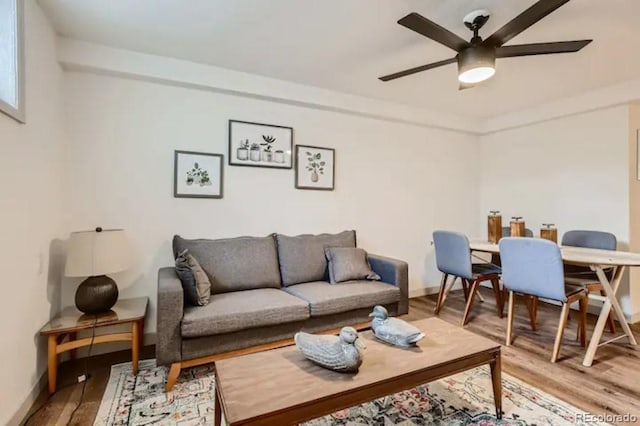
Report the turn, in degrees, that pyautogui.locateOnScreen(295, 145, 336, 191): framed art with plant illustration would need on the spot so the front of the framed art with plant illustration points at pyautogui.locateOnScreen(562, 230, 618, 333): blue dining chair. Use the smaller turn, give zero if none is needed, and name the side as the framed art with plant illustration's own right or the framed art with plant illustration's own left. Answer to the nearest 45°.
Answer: approximately 45° to the framed art with plant illustration's own left

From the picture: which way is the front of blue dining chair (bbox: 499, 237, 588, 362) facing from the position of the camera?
facing away from the viewer and to the right of the viewer

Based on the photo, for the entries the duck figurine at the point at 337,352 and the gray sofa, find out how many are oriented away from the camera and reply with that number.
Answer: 0

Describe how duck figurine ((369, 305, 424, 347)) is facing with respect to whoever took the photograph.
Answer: facing away from the viewer and to the left of the viewer

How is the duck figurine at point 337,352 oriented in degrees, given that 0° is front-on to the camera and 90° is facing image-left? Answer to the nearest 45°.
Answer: approximately 315°

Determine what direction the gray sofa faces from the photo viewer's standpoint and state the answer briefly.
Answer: facing the viewer and to the right of the viewer

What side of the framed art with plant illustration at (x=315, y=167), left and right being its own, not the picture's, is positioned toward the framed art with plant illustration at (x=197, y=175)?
right

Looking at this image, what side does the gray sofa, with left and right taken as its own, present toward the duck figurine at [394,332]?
front

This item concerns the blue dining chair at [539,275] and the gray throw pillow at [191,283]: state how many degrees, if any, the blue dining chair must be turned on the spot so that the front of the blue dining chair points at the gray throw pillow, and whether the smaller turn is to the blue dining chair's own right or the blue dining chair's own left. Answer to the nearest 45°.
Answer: approximately 180°

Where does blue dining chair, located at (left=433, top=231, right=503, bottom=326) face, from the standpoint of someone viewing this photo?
facing away from the viewer and to the right of the viewer

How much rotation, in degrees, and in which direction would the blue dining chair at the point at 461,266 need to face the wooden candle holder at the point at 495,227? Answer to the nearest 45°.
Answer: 0° — it already faces it

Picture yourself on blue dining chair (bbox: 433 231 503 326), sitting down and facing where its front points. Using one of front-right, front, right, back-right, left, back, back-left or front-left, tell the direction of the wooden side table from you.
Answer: back
